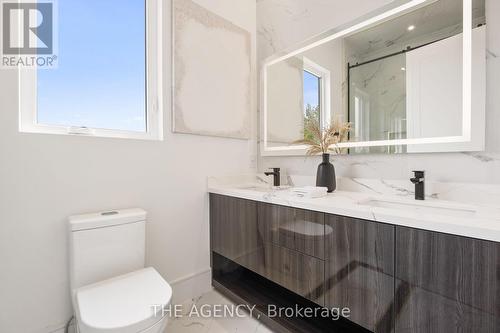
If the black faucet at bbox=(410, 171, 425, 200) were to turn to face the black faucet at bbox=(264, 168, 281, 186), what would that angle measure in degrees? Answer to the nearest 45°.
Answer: approximately 45° to its right

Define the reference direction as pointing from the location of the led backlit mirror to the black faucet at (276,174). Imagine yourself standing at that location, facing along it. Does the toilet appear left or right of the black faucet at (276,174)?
left

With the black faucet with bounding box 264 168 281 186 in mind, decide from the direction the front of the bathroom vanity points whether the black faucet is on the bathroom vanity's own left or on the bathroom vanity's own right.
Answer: on the bathroom vanity's own right

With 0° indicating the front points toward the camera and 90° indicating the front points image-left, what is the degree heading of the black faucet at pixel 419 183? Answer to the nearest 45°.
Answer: approximately 45°

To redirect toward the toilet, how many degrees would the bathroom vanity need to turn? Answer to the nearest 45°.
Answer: approximately 45° to its right

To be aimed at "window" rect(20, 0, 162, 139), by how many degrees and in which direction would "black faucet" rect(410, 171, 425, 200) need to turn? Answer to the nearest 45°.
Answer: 0° — it already faces it

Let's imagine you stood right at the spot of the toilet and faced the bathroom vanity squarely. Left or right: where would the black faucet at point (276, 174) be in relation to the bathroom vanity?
left

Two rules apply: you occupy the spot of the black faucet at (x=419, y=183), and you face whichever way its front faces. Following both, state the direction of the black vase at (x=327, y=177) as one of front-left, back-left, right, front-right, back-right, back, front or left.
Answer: front-right

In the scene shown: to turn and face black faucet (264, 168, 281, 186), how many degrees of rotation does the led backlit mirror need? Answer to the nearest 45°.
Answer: approximately 45° to its right

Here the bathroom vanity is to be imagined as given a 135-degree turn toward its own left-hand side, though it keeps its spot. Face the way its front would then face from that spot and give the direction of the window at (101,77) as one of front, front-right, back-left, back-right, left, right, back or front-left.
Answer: back

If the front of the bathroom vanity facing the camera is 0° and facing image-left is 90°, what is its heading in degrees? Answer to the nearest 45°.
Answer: approximately 45°

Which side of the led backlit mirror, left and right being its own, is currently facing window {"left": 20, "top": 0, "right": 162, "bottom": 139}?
front
